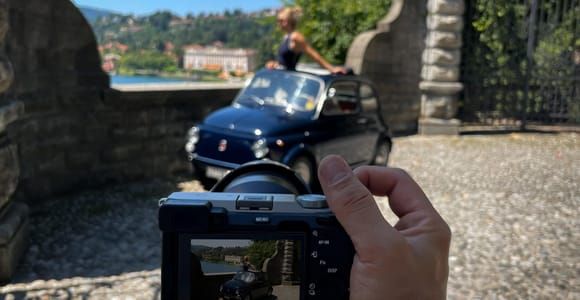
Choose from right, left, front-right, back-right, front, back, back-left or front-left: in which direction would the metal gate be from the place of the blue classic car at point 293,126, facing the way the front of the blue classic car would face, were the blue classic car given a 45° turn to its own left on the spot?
back-left

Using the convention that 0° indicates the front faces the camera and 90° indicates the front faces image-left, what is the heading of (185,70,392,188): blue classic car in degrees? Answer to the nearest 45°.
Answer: approximately 45°

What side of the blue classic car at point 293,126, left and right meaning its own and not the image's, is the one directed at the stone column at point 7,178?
front

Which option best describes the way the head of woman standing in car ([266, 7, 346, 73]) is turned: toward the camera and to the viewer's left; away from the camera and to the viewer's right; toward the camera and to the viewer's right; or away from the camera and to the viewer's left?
toward the camera and to the viewer's left

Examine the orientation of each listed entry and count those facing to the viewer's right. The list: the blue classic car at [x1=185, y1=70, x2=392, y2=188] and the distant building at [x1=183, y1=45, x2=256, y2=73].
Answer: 0

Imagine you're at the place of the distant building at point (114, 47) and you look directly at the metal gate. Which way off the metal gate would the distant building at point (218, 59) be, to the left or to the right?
left

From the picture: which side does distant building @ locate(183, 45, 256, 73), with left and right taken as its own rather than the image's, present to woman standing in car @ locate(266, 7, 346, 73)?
front

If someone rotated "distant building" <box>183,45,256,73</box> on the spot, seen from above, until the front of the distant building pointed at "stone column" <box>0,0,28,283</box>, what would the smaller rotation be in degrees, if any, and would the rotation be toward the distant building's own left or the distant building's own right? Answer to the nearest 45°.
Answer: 0° — it already faces it

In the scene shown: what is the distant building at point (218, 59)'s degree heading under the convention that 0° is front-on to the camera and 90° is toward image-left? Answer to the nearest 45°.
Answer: approximately 0°
